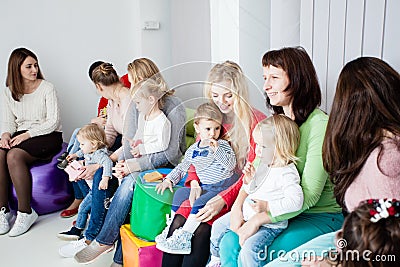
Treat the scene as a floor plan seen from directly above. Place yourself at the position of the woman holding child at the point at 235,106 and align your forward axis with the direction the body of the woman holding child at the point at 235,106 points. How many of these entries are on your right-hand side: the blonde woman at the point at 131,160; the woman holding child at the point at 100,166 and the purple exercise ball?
3

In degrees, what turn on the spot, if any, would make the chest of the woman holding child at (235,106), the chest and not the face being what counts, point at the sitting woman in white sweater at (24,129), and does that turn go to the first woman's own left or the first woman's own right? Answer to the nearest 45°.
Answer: approximately 90° to the first woman's own right

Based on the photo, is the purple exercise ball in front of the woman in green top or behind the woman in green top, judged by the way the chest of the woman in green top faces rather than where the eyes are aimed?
in front

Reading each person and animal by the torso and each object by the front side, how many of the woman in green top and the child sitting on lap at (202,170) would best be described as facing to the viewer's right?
0

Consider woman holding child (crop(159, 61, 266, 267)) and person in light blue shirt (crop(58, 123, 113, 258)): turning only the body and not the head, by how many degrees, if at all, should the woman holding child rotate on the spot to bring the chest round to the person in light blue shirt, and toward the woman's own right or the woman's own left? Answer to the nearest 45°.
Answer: approximately 90° to the woman's own right

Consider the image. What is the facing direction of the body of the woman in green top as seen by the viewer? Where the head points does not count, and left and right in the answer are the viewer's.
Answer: facing to the left of the viewer

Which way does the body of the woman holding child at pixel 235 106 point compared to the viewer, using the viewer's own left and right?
facing the viewer and to the left of the viewer

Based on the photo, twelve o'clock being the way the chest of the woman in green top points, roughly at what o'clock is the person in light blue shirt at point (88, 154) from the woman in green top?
The person in light blue shirt is roughly at 1 o'clock from the woman in green top.

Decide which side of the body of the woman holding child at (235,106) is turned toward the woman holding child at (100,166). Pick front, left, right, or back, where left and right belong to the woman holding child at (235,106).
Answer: right
